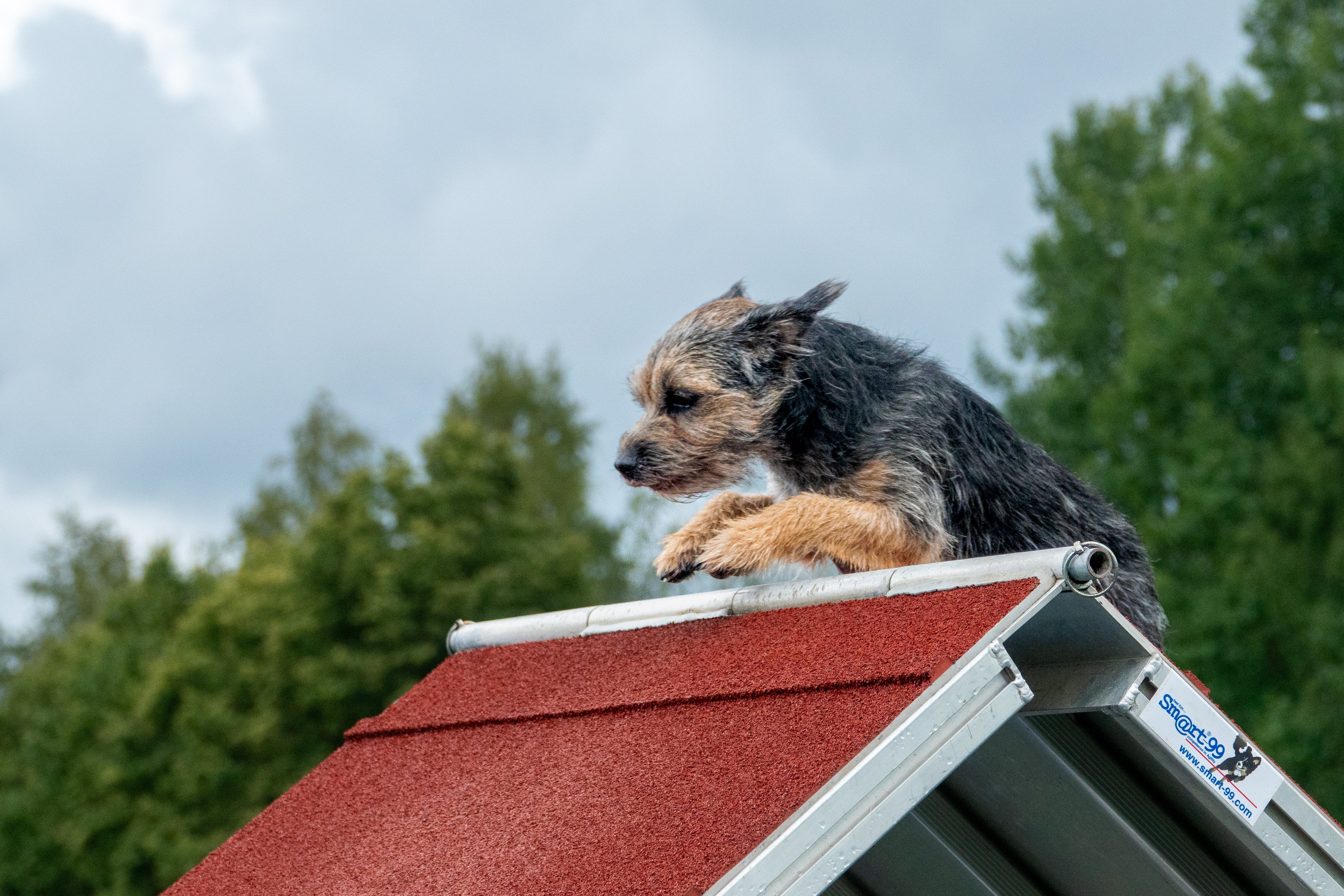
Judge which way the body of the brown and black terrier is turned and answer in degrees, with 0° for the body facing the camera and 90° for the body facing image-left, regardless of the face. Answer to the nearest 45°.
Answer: approximately 90°
